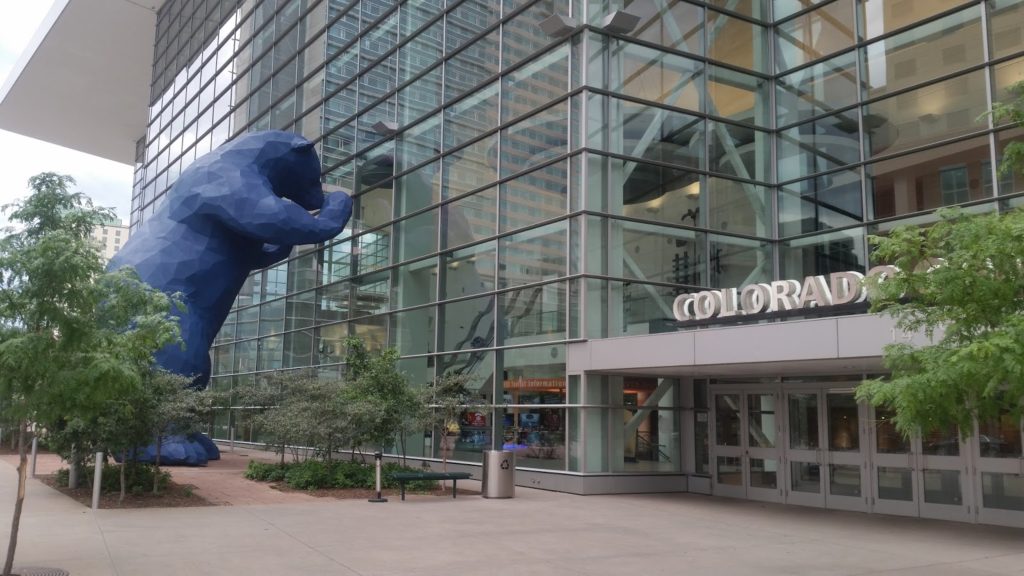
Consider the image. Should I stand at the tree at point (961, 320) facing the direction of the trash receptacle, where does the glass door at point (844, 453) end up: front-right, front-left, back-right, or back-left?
front-right

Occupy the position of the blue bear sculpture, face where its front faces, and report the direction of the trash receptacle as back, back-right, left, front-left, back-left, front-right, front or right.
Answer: front-right

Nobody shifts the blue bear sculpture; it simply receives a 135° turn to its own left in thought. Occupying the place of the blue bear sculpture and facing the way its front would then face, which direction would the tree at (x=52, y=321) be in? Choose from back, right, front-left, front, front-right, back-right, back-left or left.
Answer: back-left

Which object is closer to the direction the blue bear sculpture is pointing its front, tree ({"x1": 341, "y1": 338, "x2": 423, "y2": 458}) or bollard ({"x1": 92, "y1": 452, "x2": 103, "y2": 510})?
the tree

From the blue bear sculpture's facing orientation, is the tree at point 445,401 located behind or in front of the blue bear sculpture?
in front

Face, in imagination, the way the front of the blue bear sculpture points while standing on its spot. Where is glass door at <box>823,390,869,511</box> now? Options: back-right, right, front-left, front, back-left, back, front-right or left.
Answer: front-right

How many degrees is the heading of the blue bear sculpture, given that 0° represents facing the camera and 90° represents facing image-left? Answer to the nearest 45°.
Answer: approximately 270°

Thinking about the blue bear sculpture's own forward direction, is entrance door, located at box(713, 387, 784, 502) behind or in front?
in front

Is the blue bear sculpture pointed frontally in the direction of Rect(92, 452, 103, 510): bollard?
no

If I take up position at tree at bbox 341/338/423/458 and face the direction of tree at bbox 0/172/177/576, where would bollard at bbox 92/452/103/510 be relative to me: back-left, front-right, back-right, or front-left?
front-right

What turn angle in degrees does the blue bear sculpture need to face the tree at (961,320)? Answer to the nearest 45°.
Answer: approximately 90° to its right

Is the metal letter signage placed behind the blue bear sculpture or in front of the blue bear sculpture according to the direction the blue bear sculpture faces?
in front

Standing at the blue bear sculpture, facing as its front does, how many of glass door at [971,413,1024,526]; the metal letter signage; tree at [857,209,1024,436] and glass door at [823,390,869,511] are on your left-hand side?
0
